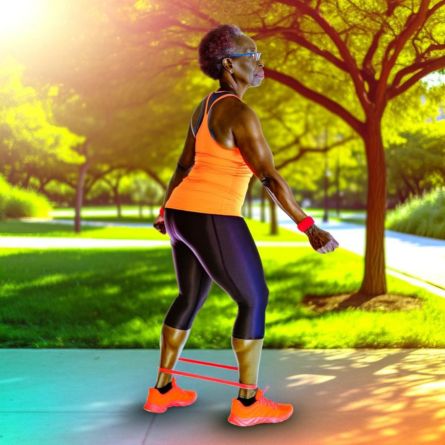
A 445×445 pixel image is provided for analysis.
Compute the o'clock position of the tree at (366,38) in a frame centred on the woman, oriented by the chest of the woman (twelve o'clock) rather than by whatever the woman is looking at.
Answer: The tree is roughly at 11 o'clock from the woman.

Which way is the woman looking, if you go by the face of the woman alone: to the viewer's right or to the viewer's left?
to the viewer's right

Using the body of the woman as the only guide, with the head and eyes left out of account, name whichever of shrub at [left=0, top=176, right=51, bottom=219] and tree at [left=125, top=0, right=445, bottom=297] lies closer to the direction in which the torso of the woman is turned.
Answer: the tree

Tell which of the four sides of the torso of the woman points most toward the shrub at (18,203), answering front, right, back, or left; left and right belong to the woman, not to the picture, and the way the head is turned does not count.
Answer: left

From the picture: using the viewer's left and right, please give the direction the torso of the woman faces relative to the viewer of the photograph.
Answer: facing away from the viewer and to the right of the viewer
